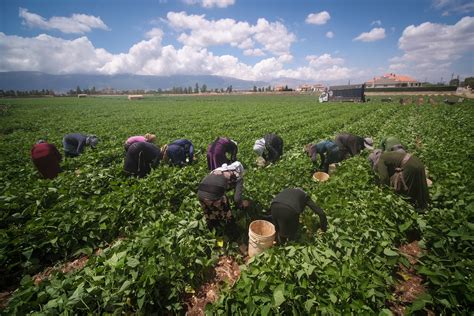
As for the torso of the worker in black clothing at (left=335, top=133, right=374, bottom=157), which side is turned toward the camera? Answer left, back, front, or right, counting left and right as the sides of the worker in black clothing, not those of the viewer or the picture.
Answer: right

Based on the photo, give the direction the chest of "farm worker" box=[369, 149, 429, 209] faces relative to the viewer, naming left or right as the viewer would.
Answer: facing to the left of the viewer

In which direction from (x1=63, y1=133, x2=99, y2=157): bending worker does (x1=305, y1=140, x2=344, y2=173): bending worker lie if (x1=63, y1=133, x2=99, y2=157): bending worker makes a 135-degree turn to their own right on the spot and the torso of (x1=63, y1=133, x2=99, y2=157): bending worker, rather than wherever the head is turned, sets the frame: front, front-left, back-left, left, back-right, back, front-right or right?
left

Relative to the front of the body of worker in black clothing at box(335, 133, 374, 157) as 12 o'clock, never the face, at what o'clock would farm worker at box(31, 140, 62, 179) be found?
The farm worker is roughly at 5 o'clock from the worker in black clothing.

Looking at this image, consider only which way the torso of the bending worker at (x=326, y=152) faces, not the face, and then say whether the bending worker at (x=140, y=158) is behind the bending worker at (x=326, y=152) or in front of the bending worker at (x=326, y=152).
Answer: in front

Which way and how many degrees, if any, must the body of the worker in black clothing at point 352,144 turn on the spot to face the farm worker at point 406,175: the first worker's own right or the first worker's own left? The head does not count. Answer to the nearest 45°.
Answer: approximately 90° to the first worker's own right

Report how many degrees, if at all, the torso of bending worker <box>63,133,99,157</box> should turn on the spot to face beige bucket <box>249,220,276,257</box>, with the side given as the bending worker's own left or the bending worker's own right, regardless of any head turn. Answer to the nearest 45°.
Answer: approximately 90° to the bending worker's own right

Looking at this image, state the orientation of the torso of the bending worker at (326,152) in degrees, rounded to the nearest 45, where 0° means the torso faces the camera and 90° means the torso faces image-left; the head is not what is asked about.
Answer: approximately 90°

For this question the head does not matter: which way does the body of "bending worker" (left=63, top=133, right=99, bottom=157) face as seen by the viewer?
to the viewer's right
